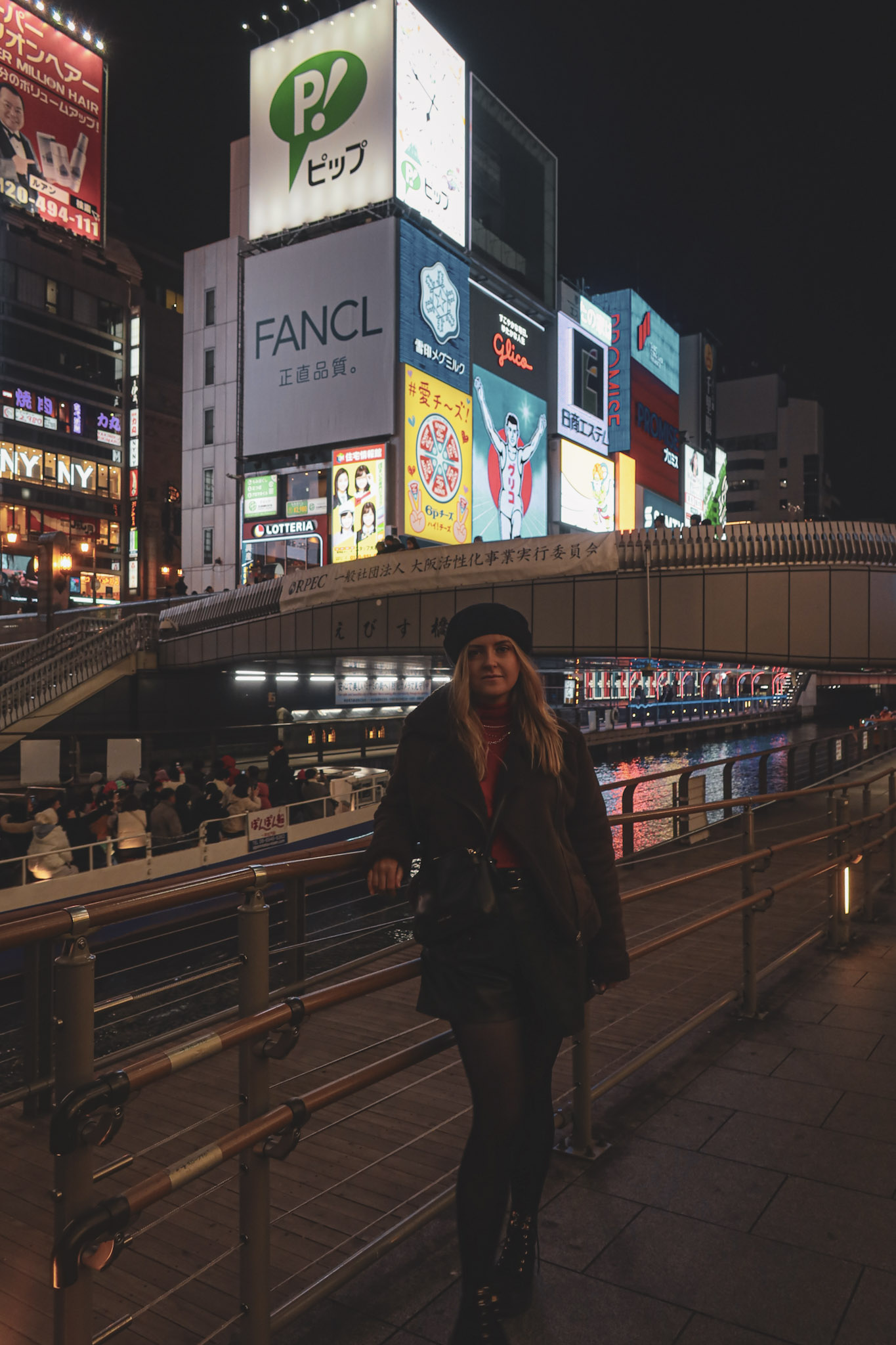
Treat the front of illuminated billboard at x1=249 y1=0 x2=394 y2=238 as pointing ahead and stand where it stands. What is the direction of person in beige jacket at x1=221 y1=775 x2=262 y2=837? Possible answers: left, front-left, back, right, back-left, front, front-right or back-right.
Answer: front-left

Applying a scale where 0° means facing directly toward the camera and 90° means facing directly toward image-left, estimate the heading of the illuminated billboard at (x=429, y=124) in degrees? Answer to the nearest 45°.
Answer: approximately 315°

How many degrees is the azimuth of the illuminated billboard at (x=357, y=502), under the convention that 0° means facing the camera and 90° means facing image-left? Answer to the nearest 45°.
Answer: approximately 45°

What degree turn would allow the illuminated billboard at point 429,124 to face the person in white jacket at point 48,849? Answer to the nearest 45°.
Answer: approximately 45° to its right

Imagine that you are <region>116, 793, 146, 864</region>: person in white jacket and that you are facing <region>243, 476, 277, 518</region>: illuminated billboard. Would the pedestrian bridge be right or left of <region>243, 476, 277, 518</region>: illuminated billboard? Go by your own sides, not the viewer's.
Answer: right

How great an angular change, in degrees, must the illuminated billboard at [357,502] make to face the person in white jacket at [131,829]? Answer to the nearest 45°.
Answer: approximately 45° to its left

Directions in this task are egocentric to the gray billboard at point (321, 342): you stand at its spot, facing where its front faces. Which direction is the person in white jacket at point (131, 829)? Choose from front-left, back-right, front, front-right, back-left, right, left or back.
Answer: front-left

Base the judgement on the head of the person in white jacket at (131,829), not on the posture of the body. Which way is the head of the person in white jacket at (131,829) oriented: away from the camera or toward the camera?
away from the camera

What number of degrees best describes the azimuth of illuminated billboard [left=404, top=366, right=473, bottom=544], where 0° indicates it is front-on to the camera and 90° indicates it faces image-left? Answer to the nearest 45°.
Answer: approximately 315°
